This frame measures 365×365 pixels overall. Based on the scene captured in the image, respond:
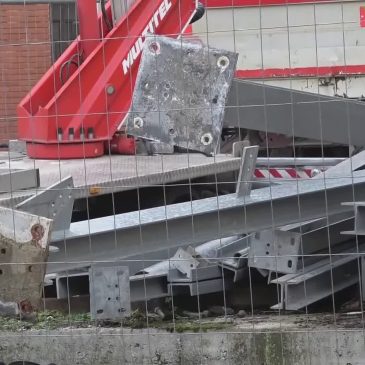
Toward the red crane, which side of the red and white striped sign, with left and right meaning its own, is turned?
right

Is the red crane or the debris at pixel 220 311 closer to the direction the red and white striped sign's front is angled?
the debris

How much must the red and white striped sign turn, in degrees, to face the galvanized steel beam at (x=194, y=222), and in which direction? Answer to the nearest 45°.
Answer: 0° — it already faces it

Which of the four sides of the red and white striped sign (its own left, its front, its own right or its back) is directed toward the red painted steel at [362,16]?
back

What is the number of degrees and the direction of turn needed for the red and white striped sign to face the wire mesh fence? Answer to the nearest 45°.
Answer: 0° — it already faces it

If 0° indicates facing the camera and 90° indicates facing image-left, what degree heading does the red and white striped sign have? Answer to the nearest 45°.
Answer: approximately 0°

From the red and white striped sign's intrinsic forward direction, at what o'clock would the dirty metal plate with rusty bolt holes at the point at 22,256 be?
The dirty metal plate with rusty bolt holes is roughly at 1 o'clock from the red and white striped sign.

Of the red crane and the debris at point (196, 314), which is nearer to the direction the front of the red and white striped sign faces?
the debris

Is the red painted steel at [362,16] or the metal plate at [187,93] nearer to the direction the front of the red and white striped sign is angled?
the metal plate
